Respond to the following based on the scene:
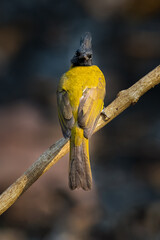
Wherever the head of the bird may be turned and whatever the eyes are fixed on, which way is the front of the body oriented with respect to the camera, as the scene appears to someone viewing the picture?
away from the camera
